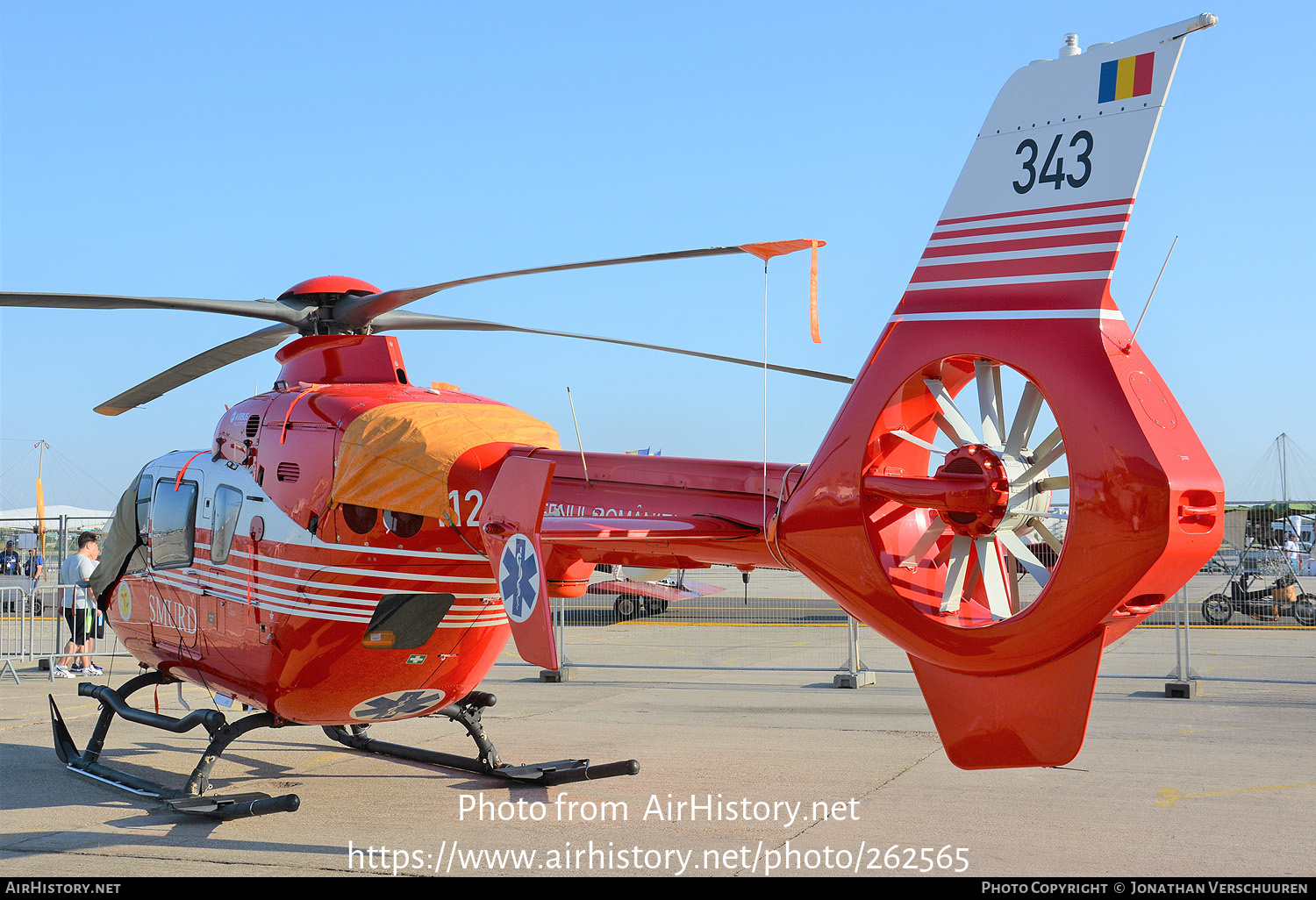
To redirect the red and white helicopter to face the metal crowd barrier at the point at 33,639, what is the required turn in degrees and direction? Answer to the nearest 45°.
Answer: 0° — it already faces it

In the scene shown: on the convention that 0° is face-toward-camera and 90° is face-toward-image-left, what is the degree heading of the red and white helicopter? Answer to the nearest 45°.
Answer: approximately 135°
